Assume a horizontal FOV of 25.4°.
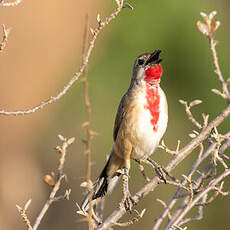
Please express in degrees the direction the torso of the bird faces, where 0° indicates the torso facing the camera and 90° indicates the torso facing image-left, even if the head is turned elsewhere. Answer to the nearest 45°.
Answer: approximately 315°
